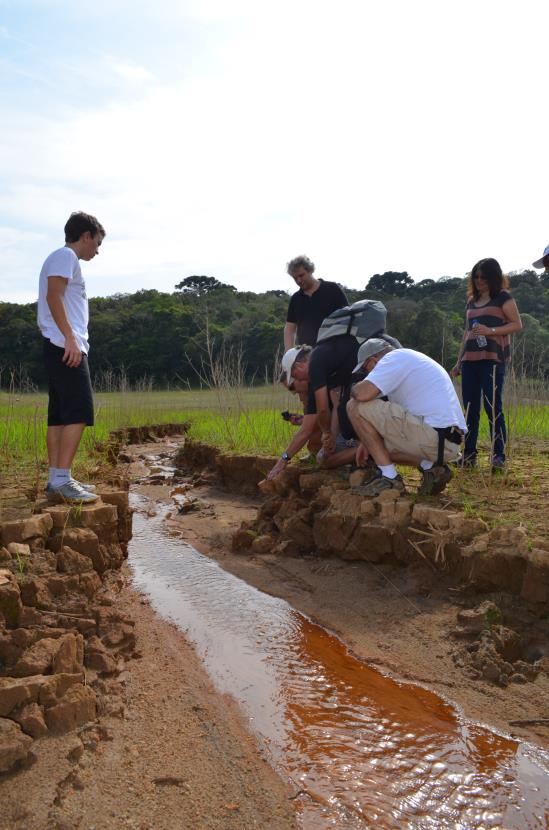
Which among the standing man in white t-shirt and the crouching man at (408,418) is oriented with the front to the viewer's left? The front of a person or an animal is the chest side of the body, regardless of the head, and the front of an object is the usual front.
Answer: the crouching man

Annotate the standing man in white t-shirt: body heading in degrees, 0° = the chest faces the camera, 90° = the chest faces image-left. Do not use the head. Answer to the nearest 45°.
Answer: approximately 270°

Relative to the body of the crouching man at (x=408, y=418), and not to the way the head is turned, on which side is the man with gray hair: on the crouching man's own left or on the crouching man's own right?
on the crouching man's own right

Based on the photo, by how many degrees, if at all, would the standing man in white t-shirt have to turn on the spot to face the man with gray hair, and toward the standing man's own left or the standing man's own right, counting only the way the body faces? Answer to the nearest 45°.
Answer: approximately 45° to the standing man's own left

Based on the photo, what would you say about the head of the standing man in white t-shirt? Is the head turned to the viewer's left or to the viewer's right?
to the viewer's right

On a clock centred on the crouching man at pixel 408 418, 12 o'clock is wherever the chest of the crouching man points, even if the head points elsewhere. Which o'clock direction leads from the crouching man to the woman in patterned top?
The woman in patterned top is roughly at 4 o'clock from the crouching man.

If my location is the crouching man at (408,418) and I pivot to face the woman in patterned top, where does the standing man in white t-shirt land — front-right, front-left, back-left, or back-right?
back-left

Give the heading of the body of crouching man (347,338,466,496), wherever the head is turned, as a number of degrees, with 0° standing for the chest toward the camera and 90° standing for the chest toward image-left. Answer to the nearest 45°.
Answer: approximately 90°

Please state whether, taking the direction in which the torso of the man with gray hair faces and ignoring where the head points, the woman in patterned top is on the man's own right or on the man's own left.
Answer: on the man's own left

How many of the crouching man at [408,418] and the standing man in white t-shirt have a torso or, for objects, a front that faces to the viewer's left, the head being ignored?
1
